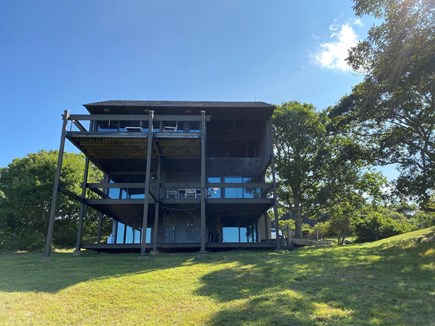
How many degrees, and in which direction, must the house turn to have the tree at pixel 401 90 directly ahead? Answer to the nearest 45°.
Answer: approximately 45° to its left

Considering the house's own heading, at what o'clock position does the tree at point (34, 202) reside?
The tree is roughly at 4 o'clock from the house.

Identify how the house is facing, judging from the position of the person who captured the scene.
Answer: facing the viewer

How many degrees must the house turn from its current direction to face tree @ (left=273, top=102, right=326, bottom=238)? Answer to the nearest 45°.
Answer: approximately 90° to its left

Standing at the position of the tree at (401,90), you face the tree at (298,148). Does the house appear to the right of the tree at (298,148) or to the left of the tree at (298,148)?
left

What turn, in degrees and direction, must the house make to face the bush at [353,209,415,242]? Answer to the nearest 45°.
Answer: approximately 90° to its left

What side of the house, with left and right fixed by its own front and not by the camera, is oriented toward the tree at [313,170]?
left
